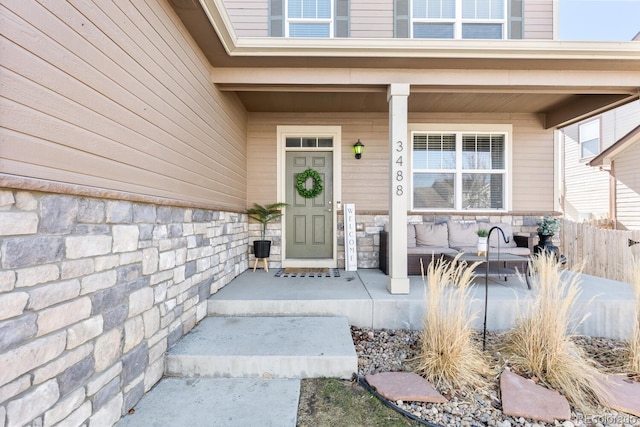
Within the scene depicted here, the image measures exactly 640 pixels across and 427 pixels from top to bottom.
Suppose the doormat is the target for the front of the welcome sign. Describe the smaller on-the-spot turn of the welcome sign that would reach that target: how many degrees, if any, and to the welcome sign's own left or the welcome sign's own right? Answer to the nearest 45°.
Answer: approximately 45° to the welcome sign's own right

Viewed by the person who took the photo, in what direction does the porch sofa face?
facing the viewer

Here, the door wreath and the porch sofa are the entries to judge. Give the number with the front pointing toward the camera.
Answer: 2

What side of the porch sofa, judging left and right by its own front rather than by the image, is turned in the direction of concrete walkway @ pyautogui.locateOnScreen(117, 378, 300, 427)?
front

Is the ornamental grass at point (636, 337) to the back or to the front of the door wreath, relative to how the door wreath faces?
to the front

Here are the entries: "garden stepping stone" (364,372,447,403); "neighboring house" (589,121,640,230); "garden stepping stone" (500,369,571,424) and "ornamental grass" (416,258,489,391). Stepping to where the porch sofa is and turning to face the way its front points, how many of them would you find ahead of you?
3

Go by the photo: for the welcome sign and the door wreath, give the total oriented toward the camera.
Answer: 2

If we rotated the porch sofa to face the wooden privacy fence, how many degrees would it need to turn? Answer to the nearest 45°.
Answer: approximately 135° to its left

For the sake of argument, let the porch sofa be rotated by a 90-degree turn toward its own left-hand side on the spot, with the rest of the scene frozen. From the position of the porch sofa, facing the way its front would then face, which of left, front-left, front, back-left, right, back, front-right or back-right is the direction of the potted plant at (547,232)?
front

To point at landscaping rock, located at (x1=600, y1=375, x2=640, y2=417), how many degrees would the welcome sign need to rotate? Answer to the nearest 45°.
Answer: approximately 45° to its left

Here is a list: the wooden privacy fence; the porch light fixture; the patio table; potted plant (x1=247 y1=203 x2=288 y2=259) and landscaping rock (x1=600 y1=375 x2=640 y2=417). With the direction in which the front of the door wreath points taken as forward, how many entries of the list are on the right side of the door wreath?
1

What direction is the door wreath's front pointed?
toward the camera

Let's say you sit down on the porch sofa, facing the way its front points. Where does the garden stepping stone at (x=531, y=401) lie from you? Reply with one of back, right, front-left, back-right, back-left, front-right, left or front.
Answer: front

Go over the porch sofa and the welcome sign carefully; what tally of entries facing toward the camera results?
2

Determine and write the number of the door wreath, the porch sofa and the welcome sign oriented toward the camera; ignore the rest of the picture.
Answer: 3

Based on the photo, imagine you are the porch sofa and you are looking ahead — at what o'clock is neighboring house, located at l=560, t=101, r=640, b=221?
The neighboring house is roughly at 7 o'clock from the porch sofa.

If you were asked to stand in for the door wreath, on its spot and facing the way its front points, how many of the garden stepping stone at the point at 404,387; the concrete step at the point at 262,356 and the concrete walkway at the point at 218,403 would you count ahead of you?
3

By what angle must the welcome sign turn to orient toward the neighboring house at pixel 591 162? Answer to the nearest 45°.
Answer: approximately 135° to its left

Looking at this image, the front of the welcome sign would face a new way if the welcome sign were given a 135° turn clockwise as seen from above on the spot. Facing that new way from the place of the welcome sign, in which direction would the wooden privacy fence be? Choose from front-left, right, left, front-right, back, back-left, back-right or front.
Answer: back-right

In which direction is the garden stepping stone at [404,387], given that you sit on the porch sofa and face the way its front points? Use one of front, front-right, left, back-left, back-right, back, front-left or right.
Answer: front

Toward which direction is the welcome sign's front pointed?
toward the camera
